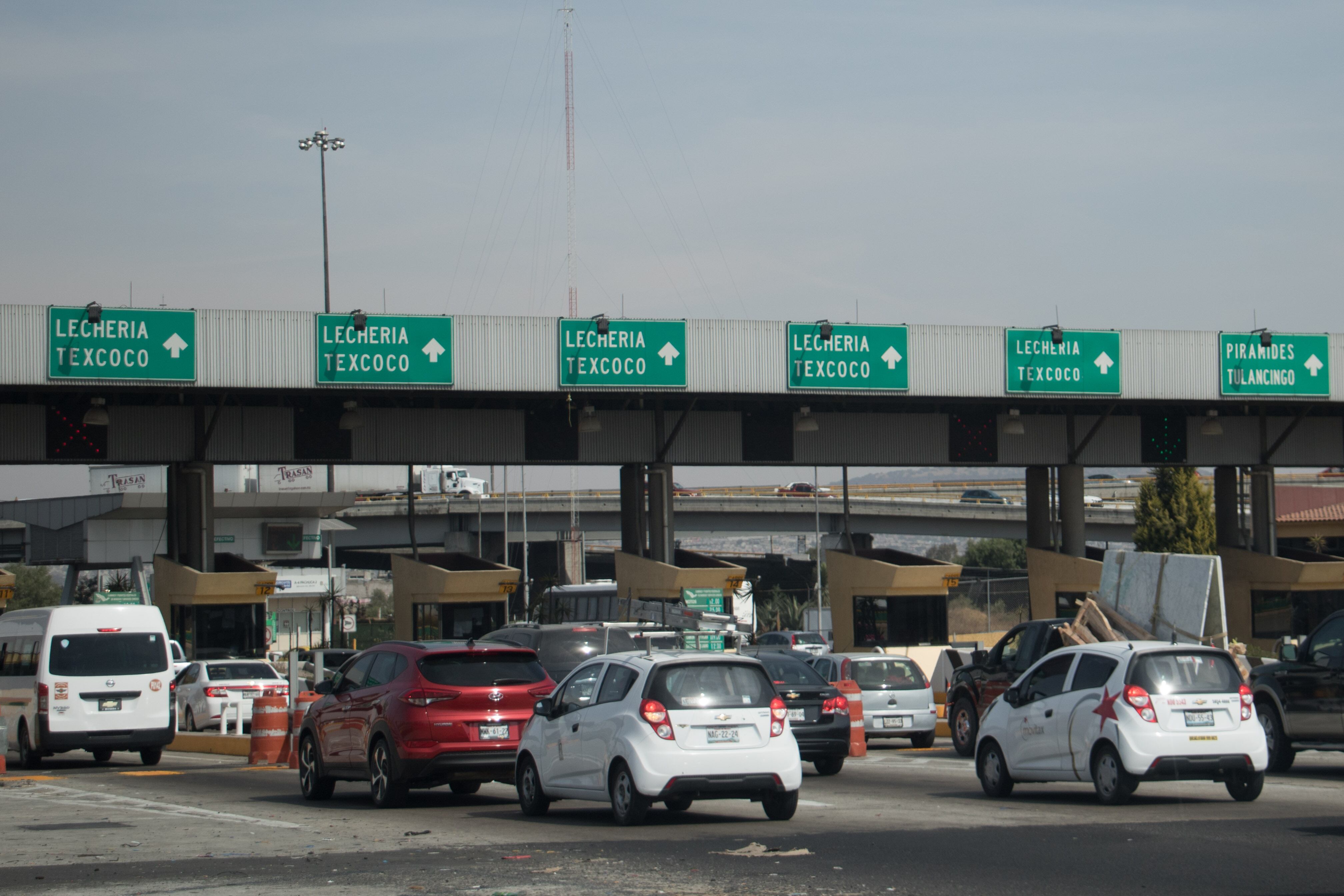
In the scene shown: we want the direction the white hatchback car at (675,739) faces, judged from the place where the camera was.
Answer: facing away from the viewer and to the left of the viewer

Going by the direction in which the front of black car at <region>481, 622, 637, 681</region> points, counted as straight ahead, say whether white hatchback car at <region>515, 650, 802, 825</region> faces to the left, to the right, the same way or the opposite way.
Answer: the same way

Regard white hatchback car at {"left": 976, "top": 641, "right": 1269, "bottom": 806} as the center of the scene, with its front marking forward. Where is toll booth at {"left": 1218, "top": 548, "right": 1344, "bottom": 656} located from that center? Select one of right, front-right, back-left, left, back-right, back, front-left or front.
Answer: front-right

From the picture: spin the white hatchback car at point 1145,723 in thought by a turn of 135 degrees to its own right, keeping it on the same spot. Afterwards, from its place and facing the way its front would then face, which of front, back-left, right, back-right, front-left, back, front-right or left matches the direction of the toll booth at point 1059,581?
left

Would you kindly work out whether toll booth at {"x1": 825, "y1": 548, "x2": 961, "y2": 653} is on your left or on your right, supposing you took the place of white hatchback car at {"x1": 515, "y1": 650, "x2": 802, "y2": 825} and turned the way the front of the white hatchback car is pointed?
on your right

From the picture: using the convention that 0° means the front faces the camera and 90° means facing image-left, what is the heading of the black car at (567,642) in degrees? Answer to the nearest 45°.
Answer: approximately 135°

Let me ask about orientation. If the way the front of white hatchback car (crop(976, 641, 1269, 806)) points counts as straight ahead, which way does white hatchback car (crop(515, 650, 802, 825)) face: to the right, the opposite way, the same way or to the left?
the same way

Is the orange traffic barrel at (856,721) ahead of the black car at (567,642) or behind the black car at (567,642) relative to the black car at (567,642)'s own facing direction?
behind

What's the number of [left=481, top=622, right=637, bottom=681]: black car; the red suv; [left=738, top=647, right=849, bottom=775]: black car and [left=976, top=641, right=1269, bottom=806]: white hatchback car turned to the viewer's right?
0

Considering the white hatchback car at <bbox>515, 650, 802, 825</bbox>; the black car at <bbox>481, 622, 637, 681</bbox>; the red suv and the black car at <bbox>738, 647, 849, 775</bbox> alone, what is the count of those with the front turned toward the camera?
0

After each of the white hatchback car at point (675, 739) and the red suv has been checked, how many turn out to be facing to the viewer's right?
0

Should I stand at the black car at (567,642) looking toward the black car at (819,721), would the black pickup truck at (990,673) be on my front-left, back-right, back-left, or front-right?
front-left

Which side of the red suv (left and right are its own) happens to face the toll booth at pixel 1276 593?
right

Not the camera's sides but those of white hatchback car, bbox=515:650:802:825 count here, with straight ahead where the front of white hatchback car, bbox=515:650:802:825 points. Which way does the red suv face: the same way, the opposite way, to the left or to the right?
the same way

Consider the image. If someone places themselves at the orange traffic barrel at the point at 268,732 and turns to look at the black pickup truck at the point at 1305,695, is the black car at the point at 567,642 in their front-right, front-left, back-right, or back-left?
front-left

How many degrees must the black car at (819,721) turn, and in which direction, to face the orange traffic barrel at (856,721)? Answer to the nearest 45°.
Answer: approximately 45° to its right

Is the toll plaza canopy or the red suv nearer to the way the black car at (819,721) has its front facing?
the toll plaza canopy

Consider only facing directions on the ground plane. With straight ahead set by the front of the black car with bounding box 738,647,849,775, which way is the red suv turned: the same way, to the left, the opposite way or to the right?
the same way

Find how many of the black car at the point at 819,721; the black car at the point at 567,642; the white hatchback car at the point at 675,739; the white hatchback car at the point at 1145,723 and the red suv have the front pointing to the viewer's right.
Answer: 0

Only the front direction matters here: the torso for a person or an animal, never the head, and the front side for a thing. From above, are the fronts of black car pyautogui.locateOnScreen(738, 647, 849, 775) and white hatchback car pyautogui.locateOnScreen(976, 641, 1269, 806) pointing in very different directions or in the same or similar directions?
same or similar directions
